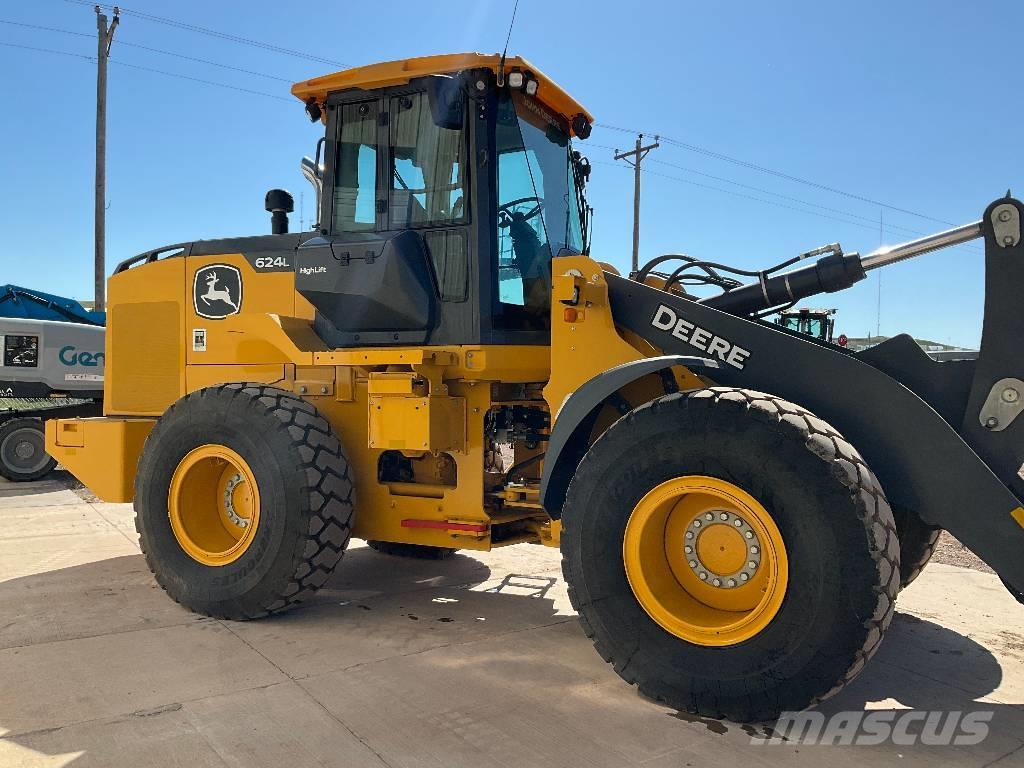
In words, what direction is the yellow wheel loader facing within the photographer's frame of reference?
facing the viewer and to the right of the viewer

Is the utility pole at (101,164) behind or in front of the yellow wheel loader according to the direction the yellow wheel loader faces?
behind
